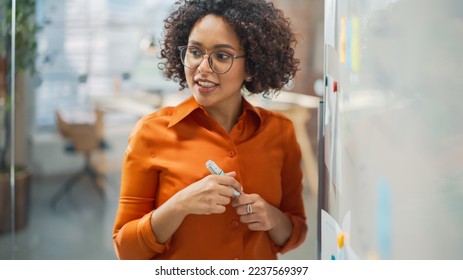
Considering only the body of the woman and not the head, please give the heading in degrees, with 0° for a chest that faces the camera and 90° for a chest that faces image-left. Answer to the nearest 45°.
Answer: approximately 0°

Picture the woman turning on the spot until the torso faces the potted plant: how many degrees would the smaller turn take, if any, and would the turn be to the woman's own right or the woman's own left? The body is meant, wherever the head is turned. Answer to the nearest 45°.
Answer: approximately 135° to the woman's own right

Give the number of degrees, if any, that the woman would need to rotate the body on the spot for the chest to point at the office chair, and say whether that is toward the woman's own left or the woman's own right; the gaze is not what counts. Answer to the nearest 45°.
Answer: approximately 135° to the woman's own right
